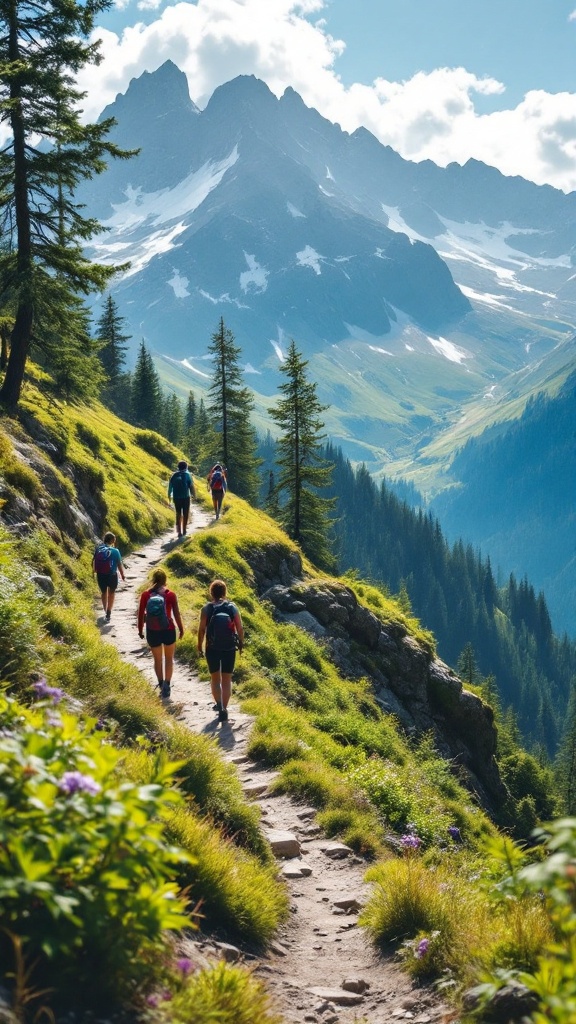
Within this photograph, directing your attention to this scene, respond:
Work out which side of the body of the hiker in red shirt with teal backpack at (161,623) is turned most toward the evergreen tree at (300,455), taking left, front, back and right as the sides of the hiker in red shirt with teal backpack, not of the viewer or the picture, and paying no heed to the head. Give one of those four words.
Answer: front

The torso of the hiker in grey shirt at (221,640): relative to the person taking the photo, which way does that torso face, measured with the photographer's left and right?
facing away from the viewer

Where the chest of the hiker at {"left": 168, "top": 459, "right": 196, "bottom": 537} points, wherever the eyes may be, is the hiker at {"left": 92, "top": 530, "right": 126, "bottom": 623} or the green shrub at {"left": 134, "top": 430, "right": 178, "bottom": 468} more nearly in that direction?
the green shrub

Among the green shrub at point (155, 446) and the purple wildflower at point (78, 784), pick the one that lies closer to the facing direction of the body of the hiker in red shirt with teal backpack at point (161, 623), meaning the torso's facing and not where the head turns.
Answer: the green shrub

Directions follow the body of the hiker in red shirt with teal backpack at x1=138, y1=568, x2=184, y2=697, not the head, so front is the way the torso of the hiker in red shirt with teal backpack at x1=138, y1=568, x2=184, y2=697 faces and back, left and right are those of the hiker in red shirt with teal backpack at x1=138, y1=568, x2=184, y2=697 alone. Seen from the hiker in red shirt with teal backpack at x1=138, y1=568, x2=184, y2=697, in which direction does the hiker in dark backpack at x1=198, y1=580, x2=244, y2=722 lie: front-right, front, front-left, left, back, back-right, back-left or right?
back-right

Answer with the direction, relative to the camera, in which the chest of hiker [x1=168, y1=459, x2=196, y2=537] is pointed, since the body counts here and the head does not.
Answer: away from the camera

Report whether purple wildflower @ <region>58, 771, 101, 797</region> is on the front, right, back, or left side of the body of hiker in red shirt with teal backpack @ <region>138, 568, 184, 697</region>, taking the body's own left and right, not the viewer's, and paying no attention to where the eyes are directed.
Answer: back

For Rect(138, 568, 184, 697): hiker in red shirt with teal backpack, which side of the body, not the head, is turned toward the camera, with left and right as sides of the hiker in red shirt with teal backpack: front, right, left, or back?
back

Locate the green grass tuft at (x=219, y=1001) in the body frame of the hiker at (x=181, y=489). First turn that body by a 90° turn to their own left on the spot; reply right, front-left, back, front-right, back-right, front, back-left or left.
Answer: left

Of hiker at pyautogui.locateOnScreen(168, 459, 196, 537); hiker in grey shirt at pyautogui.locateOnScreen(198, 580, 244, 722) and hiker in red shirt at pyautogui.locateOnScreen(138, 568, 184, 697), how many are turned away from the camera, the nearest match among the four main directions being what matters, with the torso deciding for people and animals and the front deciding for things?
3

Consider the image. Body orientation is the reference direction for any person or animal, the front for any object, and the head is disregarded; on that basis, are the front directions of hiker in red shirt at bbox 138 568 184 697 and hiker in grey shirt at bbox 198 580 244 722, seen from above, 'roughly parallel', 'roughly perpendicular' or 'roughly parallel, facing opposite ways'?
roughly parallel

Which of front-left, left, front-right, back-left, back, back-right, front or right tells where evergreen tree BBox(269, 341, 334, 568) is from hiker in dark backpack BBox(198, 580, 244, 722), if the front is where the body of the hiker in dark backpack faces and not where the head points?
front

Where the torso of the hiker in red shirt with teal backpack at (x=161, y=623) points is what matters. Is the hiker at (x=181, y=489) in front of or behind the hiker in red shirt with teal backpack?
in front

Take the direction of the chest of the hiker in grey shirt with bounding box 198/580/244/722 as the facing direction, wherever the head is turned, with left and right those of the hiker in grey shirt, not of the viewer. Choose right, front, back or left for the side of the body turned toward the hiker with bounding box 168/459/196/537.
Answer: front
